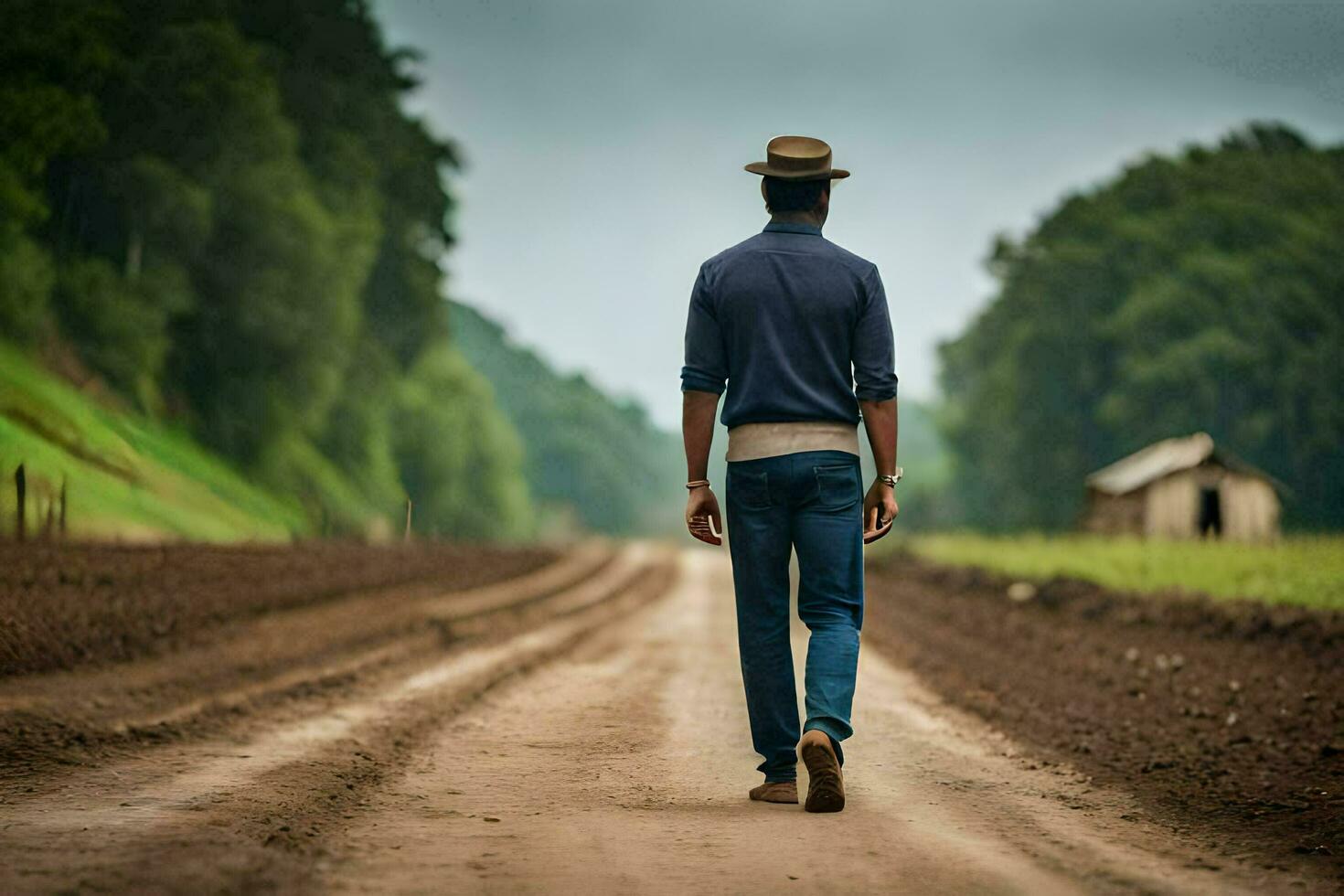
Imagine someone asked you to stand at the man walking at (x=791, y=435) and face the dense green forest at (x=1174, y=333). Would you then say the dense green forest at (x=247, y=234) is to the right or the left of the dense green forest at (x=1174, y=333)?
left

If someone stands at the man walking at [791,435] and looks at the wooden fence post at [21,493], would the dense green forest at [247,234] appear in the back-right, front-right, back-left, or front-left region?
front-right

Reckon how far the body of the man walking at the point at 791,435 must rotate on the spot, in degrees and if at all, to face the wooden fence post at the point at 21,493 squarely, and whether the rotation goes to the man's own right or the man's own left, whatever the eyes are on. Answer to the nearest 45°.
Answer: approximately 45° to the man's own left

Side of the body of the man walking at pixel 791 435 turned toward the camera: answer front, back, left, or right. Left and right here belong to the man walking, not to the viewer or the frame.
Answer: back

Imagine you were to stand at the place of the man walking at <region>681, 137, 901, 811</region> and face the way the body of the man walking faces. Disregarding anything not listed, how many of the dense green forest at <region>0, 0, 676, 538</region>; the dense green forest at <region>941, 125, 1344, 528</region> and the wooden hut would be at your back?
0

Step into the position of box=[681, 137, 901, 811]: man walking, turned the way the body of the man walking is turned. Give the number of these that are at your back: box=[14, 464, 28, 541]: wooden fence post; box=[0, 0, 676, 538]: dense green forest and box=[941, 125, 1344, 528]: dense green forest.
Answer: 0

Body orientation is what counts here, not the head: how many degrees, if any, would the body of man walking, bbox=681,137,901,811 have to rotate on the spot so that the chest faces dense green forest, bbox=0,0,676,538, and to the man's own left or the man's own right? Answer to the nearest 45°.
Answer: approximately 45° to the man's own left

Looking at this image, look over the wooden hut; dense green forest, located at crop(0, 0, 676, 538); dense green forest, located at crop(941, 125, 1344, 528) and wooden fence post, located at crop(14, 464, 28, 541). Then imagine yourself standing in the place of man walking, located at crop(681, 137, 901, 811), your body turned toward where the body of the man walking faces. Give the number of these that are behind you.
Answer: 0

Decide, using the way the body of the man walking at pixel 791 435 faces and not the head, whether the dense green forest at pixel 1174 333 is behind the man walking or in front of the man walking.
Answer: in front

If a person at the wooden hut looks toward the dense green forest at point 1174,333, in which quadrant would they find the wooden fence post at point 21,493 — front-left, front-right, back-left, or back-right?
back-left

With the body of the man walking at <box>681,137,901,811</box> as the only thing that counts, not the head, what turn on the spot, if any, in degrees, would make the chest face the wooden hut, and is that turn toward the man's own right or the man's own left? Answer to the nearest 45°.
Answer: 0° — they already face it
